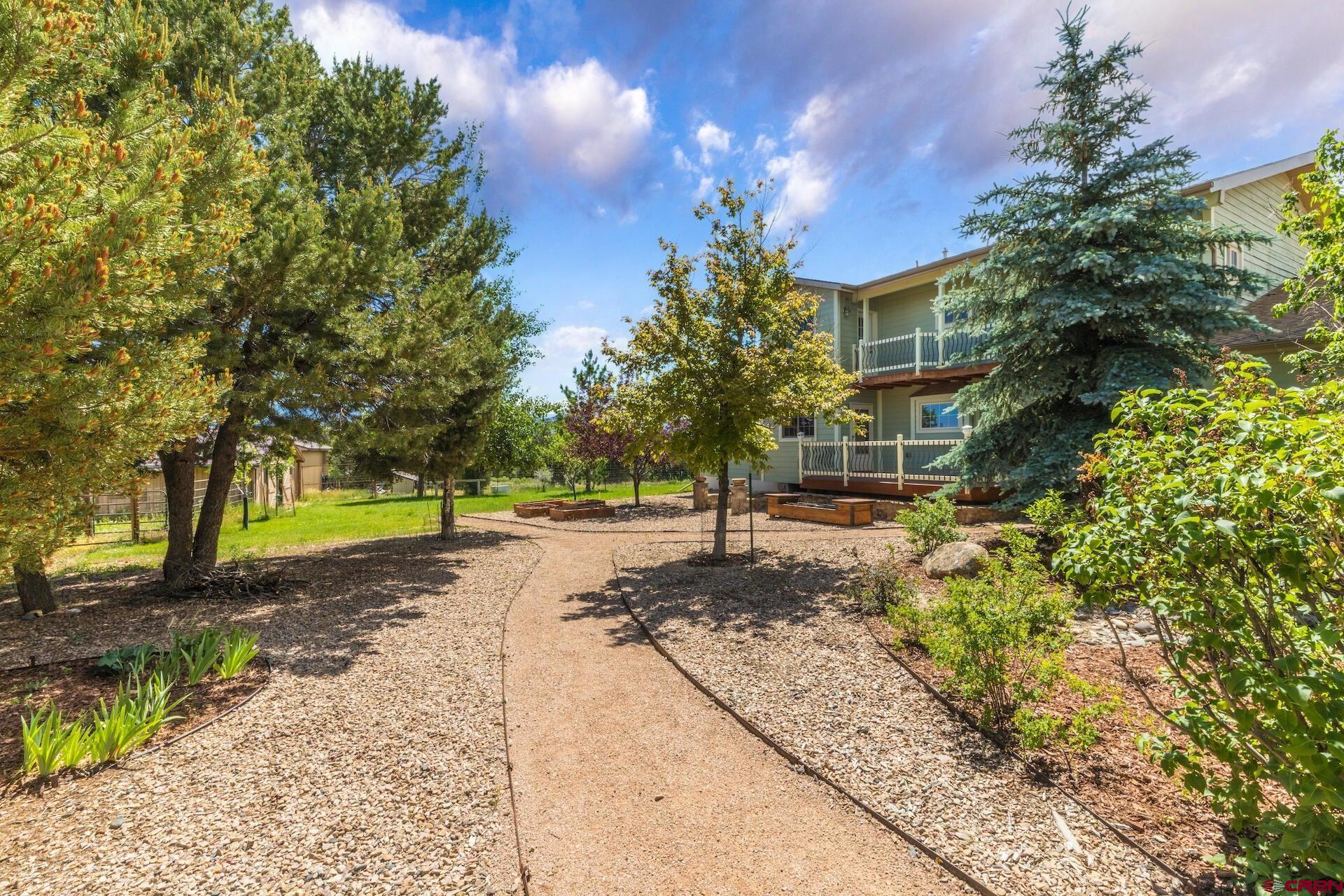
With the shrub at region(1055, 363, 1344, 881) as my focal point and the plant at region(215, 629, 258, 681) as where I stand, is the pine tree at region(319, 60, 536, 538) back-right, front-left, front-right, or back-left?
back-left

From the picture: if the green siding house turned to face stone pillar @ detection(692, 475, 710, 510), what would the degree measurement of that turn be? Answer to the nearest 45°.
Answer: approximately 45° to its right

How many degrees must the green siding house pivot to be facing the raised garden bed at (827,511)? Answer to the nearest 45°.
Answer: approximately 45° to its left

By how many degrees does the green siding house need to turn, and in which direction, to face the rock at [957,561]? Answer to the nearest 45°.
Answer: approximately 45° to its left

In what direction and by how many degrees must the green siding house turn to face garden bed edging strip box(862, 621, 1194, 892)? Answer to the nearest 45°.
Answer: approximately 45° to its left

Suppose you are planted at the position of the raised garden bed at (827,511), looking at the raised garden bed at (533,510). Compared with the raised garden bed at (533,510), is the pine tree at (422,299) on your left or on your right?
left

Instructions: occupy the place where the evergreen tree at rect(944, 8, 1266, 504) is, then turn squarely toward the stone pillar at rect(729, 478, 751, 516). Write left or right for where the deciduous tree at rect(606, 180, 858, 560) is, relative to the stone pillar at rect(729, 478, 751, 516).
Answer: left

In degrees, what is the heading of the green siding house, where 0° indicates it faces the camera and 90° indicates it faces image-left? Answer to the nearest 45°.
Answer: approximately 45°

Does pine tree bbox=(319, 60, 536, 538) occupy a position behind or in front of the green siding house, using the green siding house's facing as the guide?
in front

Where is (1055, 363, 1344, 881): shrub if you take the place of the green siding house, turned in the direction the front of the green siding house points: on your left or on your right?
on your left

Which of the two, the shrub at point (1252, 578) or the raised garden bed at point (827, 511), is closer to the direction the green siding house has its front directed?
the raised garden bed

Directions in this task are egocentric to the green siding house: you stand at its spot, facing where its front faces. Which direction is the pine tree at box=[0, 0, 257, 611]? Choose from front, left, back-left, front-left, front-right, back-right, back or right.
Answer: front-left

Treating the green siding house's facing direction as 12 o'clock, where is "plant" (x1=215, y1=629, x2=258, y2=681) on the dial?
The plant is roughly at 11 o'clock from the green siding house.
